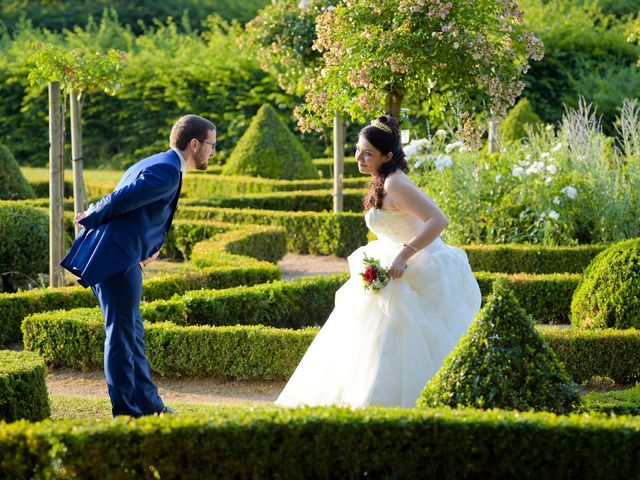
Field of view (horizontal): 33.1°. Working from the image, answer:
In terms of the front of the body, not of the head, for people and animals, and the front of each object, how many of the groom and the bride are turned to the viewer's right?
1

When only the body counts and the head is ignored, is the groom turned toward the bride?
yes

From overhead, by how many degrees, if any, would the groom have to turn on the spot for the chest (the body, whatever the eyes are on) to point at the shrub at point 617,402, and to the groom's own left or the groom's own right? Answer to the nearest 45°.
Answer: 0° — they already face it

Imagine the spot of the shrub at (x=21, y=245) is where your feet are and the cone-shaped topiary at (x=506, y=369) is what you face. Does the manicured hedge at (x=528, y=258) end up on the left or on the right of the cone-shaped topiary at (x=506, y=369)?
left

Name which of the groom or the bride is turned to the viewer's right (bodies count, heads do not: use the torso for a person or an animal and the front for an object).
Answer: the groom

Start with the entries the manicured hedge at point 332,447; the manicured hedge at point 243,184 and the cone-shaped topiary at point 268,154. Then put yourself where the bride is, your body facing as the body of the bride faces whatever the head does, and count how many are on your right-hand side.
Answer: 2

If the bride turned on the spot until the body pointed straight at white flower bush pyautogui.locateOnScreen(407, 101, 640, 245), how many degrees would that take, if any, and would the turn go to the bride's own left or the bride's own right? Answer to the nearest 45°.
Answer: approximately 90° to the bride's own right

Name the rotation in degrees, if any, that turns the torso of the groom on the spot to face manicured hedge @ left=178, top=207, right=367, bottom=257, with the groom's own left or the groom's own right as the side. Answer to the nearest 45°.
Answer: approximately 90° to the groom's own left

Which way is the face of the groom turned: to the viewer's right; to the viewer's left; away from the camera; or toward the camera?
to the viewer's right

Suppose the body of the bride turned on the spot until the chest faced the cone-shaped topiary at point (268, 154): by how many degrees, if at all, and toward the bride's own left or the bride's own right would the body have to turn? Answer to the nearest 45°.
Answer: approximately 90° to the bride's own right

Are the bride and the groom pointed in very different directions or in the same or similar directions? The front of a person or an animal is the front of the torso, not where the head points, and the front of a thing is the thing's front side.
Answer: very different directions

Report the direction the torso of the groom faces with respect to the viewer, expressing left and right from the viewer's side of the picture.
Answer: facing to the right of the viewer

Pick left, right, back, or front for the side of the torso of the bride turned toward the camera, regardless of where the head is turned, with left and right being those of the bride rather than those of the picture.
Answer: left

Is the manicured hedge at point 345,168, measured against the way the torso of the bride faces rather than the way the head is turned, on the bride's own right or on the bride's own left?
on the bride's own right
